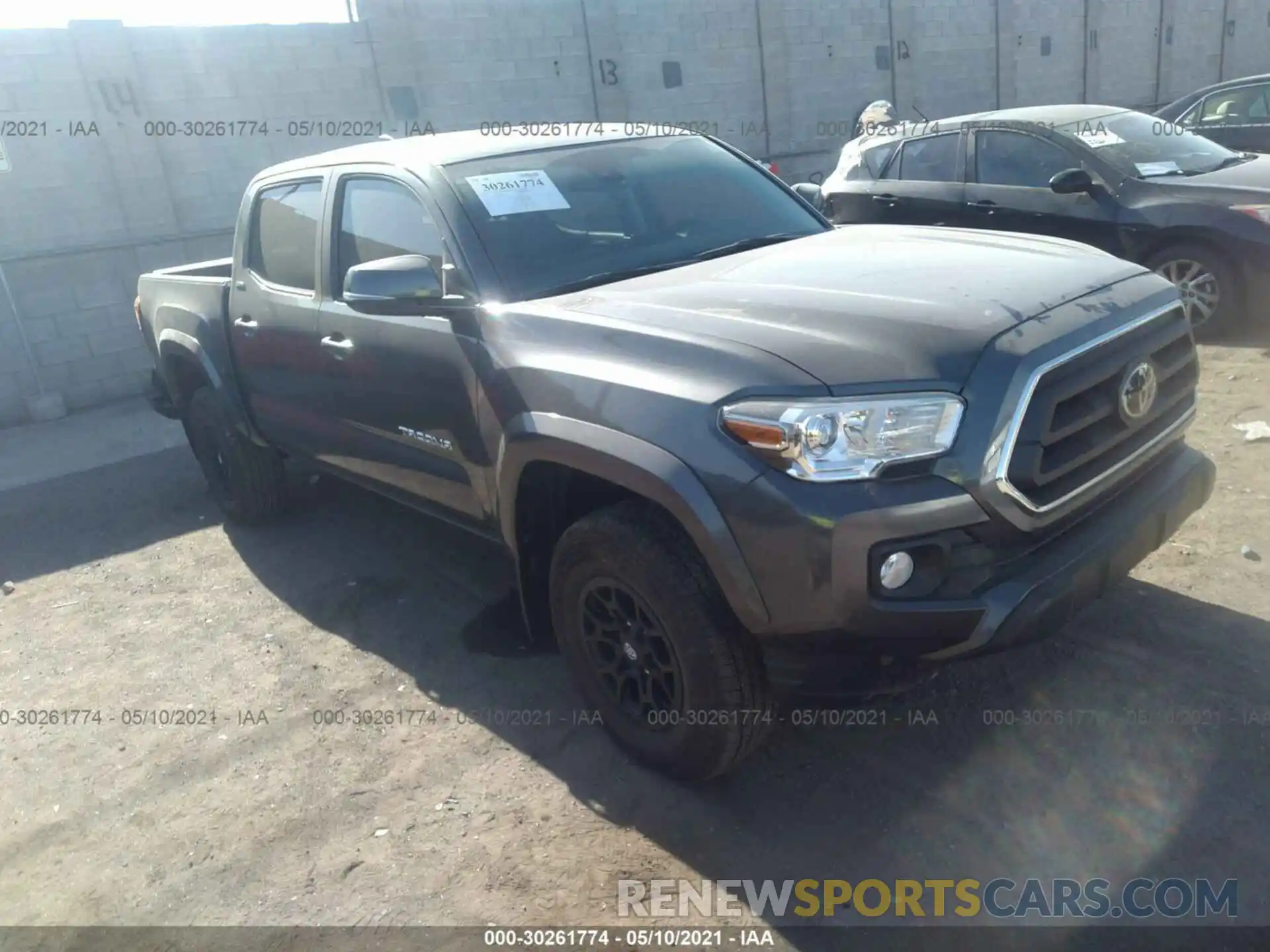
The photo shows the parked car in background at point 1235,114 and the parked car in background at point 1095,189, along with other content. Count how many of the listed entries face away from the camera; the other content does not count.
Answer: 0

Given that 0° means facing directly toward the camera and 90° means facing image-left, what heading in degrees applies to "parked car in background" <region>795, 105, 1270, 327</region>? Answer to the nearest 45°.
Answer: approximately 315°

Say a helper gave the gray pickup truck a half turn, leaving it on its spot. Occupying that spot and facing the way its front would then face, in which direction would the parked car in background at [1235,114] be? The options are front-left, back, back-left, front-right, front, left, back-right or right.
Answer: right

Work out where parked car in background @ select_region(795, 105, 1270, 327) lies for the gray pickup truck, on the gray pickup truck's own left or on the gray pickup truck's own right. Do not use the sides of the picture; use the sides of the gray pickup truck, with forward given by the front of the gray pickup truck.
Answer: on the gray pickup truck's own left

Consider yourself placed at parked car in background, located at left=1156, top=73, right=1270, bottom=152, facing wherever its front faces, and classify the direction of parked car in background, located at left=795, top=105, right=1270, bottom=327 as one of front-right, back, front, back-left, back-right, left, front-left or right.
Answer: right

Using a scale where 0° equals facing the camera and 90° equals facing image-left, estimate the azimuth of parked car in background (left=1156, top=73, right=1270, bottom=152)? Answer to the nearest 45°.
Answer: approximately 270°

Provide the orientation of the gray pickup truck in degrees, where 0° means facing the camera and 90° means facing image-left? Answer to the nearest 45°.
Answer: approximately 315°

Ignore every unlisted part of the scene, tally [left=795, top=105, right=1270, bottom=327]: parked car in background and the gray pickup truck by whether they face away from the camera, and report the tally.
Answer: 0
